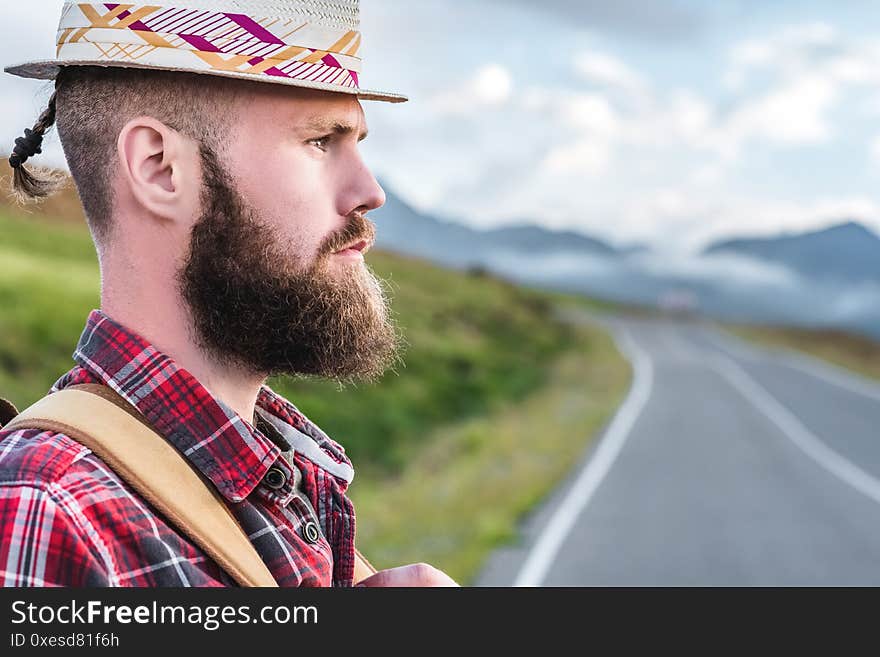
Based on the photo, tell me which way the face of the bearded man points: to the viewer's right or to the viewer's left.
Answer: to the viewer's right

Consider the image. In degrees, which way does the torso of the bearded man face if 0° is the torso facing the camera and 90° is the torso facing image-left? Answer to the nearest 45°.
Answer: approximately 270°
